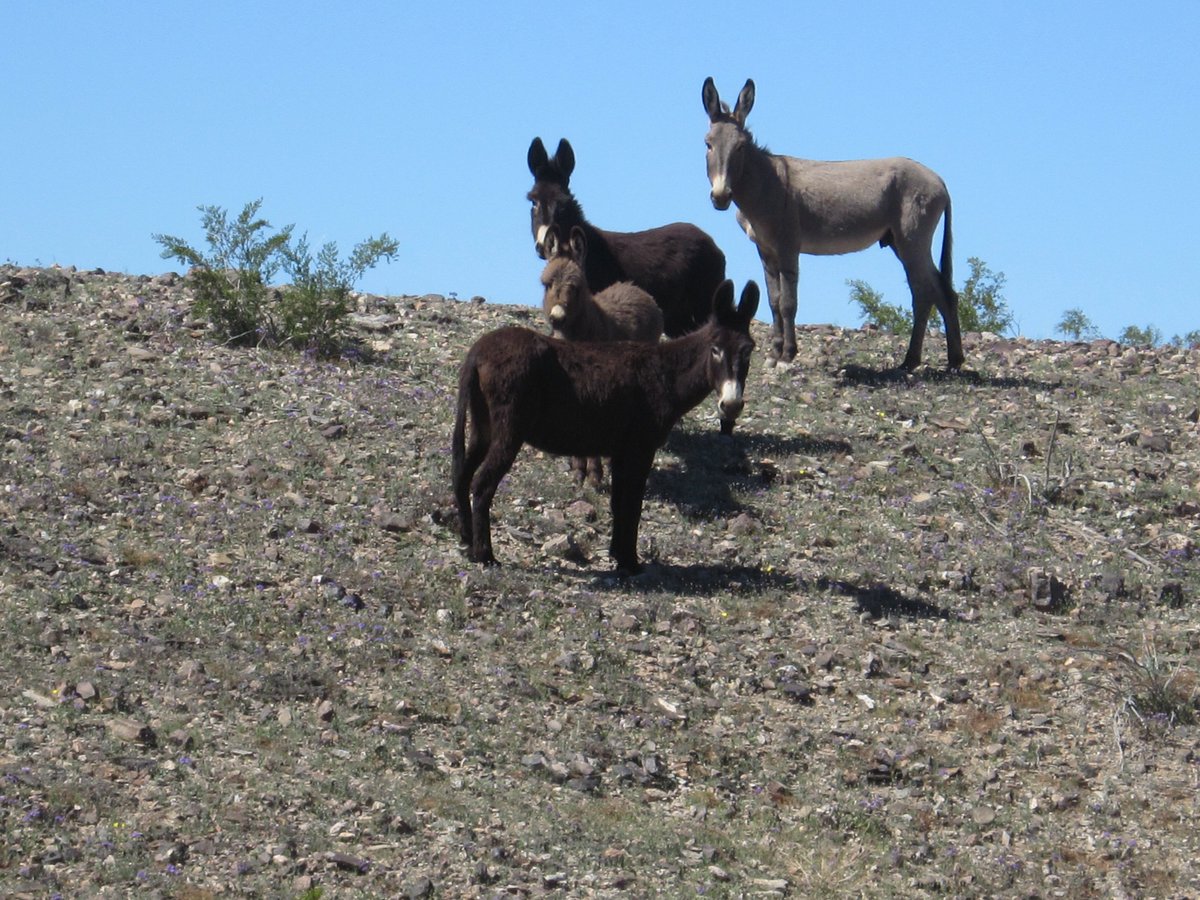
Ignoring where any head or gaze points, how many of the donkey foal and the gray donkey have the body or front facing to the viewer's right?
0

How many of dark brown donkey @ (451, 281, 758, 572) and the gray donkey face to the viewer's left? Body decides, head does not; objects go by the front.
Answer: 1

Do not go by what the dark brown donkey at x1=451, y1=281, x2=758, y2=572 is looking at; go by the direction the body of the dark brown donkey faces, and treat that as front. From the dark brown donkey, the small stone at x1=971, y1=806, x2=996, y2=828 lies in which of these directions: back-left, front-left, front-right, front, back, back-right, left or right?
front-right

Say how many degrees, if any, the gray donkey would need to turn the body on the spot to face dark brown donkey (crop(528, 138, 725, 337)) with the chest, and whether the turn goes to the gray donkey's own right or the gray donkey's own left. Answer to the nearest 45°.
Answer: approximately 45° to the gray donkey's own left

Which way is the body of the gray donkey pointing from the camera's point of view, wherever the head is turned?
to the viewer's left

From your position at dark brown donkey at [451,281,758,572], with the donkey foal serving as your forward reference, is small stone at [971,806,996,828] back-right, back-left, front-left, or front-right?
back-right

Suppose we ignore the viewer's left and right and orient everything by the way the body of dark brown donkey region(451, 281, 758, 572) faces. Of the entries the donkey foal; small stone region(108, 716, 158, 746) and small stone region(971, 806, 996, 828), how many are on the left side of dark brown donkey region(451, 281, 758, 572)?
1

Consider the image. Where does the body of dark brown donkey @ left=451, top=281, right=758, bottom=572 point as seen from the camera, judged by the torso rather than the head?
to the viewer's right

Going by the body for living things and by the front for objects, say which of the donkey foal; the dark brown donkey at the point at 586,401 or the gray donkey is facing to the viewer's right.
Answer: the dark brown donkey

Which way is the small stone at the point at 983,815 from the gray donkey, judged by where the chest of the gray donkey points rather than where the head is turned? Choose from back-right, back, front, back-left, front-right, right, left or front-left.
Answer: left

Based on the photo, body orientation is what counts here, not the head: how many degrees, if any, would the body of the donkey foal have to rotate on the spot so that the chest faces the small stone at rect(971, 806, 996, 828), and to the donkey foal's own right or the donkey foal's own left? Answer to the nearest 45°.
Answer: approximately 90° to the donkey foal's own left

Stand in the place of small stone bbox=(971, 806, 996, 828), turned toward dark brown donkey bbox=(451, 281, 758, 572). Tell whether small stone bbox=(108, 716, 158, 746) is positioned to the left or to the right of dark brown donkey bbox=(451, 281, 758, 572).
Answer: left

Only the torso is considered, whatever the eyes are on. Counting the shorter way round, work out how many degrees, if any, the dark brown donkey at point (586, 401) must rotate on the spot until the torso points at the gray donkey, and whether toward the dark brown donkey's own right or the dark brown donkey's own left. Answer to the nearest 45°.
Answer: approximately 45° to the dark brown donkey's own left

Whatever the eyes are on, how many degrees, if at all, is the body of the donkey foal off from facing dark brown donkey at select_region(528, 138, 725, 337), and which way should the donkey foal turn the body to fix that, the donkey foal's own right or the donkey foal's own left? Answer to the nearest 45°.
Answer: approximately 135° to the donkey foal's own right

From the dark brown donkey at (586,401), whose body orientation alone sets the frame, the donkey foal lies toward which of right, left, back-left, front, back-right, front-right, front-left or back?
left

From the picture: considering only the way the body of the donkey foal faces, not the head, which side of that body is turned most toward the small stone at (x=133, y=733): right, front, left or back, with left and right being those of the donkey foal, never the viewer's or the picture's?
front

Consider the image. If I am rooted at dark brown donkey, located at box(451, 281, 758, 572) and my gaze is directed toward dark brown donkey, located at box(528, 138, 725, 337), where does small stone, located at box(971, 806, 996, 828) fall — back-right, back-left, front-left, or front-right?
back-right

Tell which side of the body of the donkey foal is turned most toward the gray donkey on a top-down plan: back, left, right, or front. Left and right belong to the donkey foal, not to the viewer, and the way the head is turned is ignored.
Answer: back
